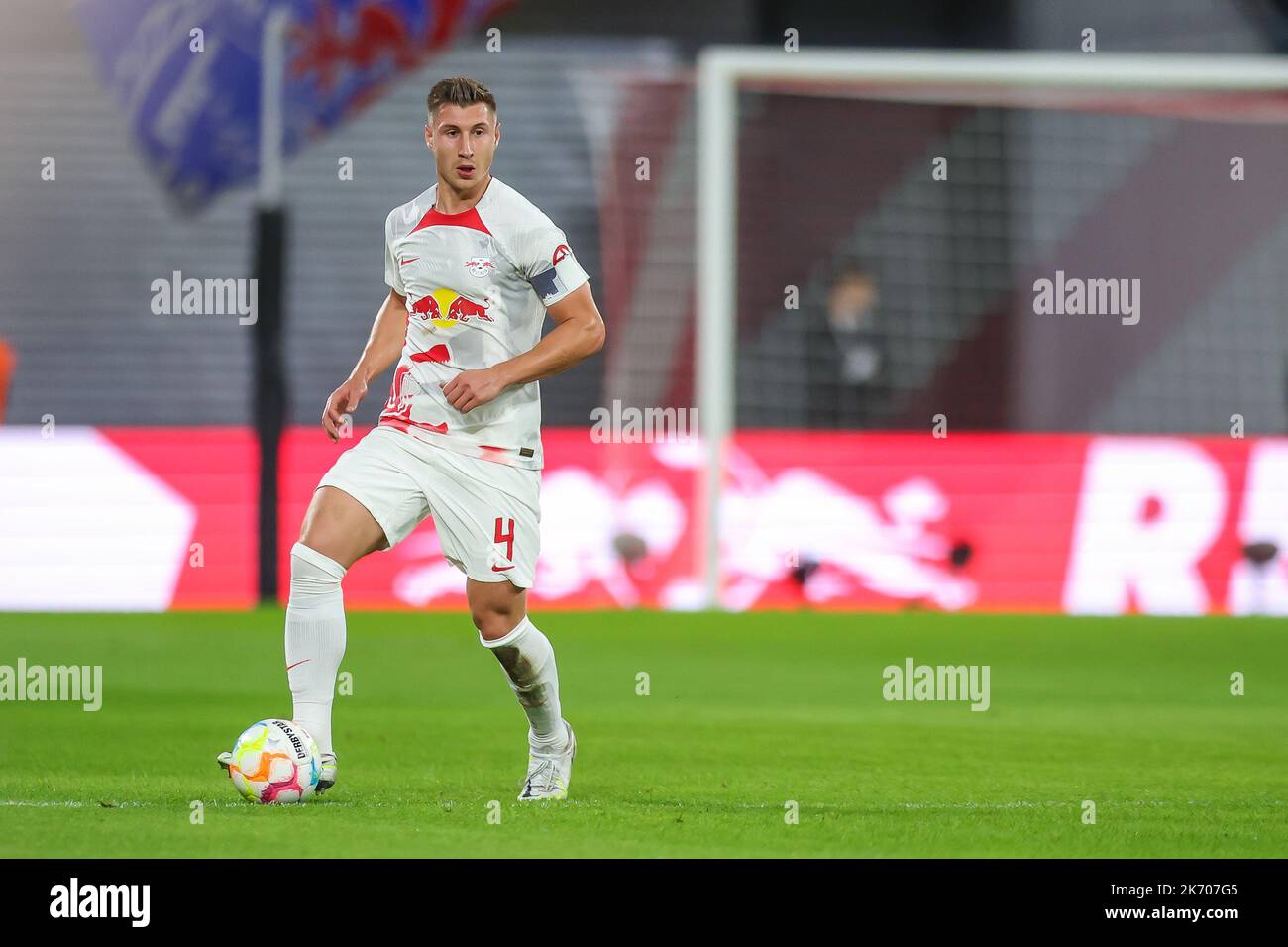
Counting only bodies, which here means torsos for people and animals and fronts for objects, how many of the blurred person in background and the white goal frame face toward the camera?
2

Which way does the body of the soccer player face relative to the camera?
toward the camera

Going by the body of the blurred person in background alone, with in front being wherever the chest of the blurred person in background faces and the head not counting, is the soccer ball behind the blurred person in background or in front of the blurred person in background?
in front

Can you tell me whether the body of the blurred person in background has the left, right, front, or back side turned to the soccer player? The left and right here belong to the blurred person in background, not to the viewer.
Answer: front

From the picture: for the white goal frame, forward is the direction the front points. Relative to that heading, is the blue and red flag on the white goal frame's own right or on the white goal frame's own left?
on the white goal frame's own right

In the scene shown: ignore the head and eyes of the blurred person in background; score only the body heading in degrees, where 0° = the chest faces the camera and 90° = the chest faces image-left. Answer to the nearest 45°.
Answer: approximately 0°

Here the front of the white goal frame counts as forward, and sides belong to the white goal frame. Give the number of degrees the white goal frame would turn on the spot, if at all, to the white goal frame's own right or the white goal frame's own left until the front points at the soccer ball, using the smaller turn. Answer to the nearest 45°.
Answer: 0° — it already faces it

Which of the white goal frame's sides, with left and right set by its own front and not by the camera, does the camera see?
front

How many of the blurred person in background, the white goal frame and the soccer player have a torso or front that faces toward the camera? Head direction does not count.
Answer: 3
